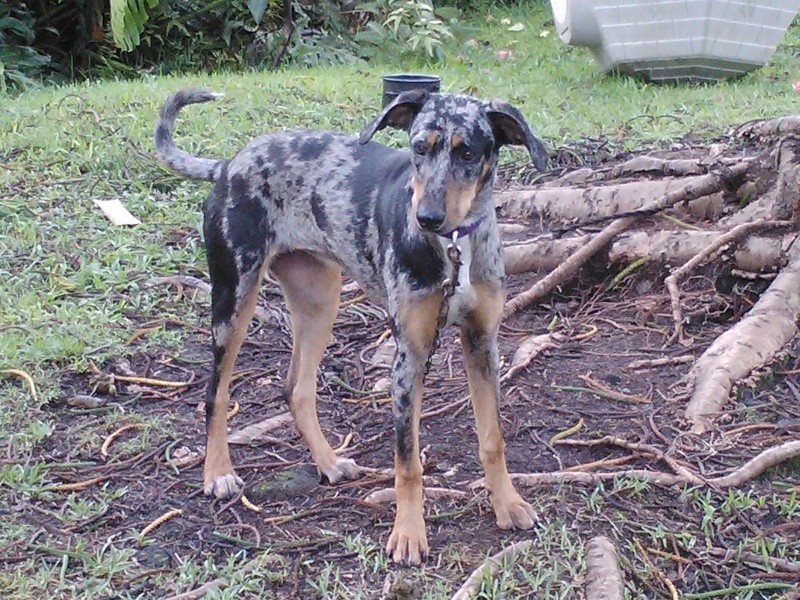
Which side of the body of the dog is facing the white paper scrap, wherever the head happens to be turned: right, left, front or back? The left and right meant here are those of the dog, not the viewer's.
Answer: back

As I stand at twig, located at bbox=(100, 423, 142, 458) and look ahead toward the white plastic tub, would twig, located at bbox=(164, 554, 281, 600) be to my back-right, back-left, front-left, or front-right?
back-right

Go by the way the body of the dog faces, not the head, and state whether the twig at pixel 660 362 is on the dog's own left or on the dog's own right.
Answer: on the dog's own left

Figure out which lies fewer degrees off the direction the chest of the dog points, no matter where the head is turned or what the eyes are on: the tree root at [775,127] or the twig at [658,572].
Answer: the twig

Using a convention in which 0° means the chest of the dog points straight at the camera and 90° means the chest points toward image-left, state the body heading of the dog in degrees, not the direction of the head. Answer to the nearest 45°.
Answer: approximately 315°

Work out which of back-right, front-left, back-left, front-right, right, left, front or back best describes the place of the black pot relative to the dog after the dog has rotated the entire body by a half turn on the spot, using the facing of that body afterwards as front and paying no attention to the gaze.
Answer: front-right

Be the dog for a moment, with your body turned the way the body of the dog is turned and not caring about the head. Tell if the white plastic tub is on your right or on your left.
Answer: on your left

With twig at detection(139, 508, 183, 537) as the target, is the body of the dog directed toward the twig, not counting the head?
no

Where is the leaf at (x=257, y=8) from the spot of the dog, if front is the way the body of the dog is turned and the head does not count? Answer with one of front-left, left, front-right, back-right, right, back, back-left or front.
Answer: back-left

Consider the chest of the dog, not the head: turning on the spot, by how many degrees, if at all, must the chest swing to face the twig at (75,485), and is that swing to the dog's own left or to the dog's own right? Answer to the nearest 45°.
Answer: approximately 135° to the dog's own right

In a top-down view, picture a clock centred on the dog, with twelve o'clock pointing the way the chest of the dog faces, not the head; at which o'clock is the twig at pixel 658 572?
The twig is roughly at 12 o'clock from the dog.

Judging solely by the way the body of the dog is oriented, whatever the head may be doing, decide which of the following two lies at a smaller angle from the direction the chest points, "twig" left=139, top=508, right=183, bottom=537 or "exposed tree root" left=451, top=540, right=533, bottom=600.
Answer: the exposed tree root

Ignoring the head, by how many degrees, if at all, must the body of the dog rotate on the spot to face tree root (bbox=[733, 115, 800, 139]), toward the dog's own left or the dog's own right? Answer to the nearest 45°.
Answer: approximately 90° to the dog's own left

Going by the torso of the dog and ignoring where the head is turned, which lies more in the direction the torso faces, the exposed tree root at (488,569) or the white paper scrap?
the exposed tree root
